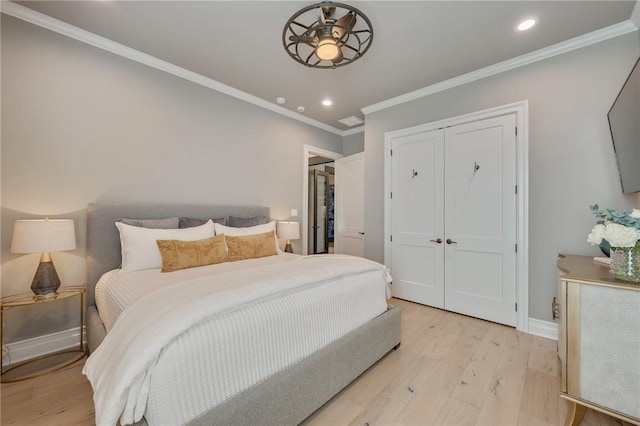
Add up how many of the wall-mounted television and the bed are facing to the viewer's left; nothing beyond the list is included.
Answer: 1

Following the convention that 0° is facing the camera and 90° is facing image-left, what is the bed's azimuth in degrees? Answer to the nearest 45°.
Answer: approximately 315°

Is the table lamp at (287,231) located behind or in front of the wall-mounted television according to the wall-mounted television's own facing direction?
in front

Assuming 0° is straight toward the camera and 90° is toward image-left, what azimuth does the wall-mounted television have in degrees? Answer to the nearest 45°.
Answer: approximately 90°

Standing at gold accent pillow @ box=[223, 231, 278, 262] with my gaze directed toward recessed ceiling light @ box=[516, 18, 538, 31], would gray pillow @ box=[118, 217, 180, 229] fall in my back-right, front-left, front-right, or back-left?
back-right

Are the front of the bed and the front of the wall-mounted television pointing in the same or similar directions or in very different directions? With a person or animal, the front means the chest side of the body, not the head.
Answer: very different directions

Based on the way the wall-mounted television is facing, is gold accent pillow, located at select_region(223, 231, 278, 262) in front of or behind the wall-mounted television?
in front

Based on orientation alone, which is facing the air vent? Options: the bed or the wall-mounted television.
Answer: the wall-mounted television
